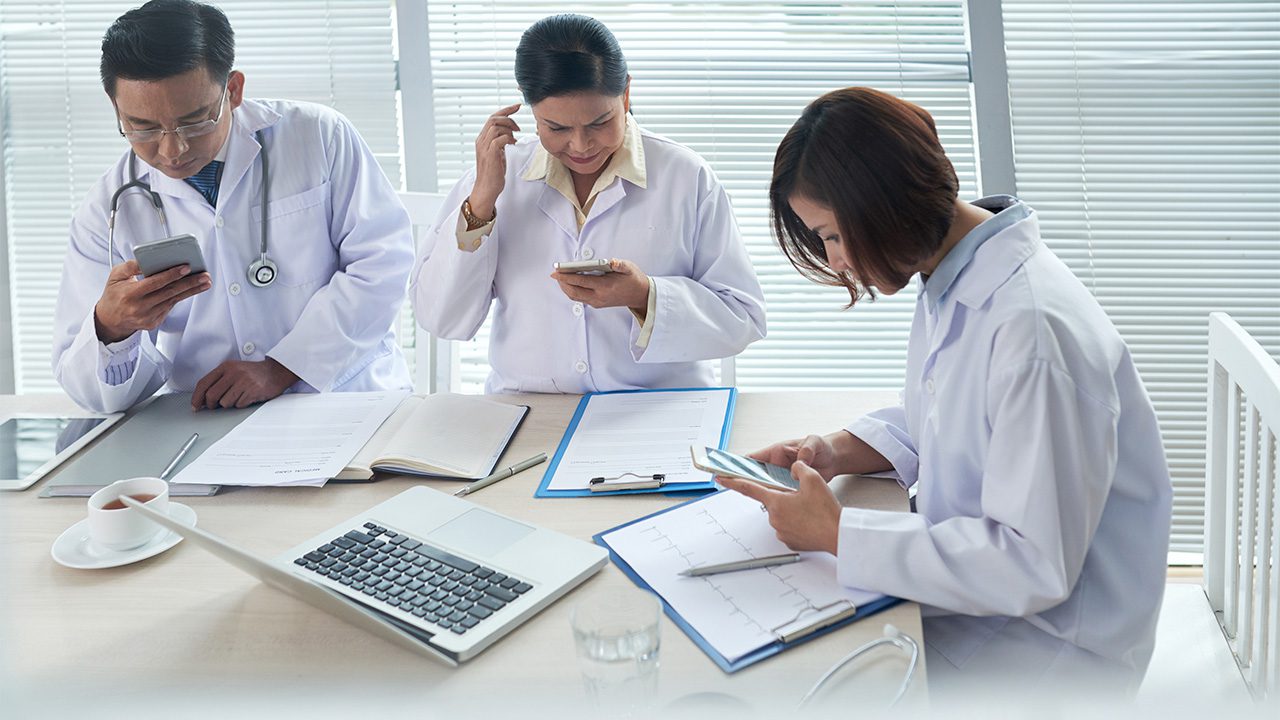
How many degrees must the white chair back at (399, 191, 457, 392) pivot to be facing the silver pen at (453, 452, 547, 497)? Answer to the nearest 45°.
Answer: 0° — it already faces it

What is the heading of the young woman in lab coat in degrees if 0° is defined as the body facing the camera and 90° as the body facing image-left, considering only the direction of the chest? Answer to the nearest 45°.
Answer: approximately 90°

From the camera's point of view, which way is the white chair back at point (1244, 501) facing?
to the viewer's left

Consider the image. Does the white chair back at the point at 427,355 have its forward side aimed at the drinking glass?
yes

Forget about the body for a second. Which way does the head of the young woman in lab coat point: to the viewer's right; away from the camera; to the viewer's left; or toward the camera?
to the viewer's left

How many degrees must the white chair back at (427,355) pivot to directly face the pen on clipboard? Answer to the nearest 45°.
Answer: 0° — it already faces it
